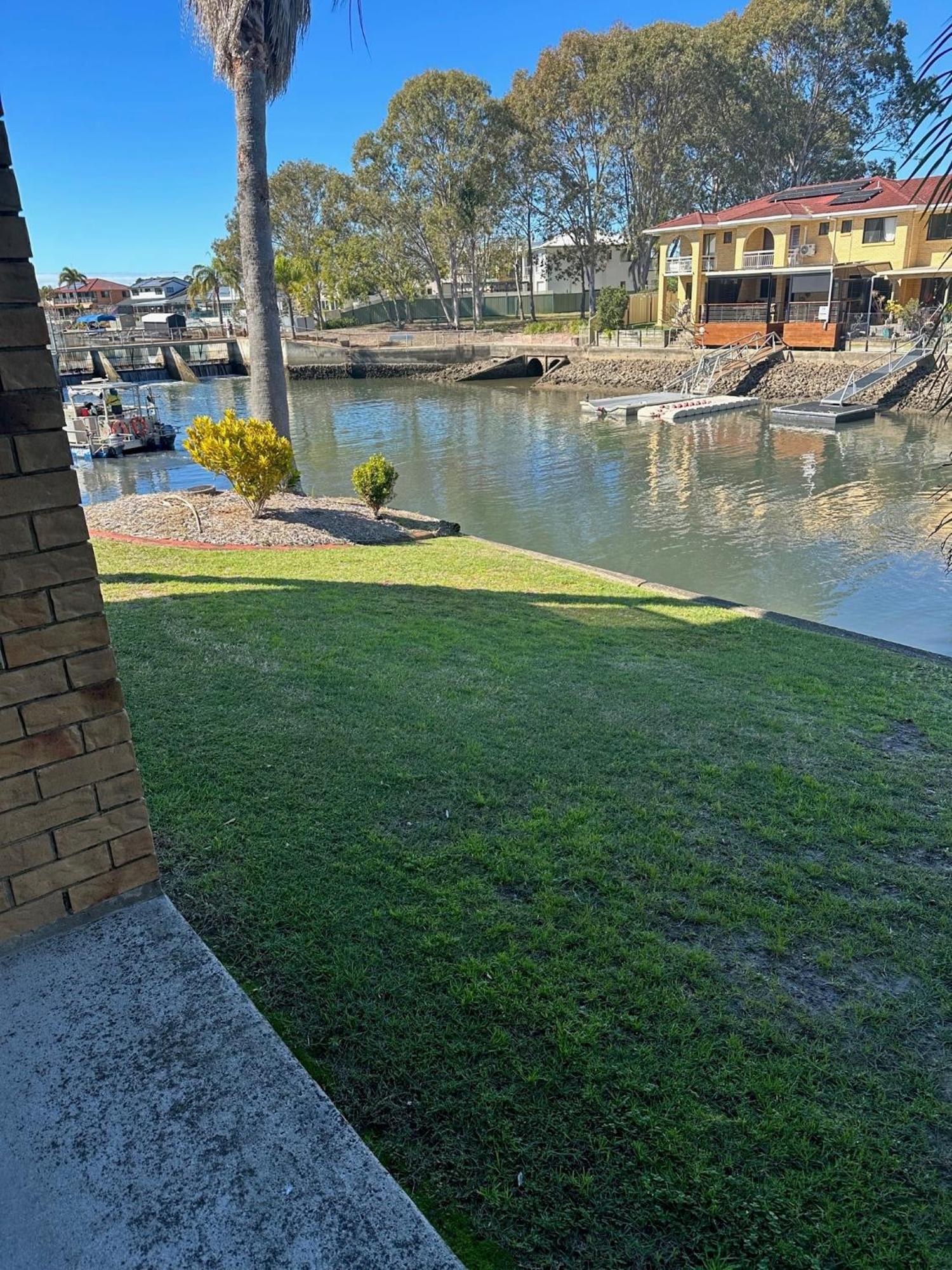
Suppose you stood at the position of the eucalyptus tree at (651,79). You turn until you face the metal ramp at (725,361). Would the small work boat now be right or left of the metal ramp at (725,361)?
right

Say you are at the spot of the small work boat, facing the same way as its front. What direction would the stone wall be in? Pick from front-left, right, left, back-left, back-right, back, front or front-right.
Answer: back-right
